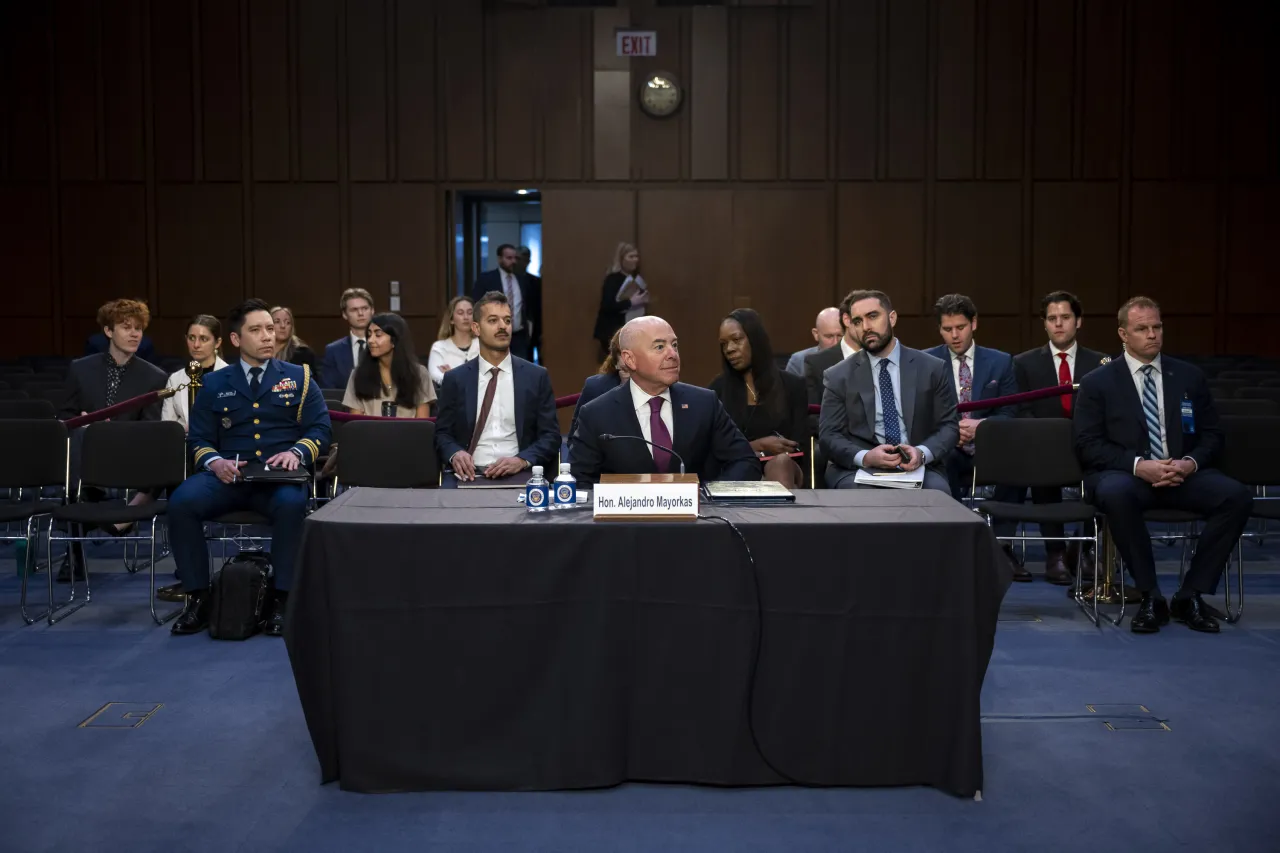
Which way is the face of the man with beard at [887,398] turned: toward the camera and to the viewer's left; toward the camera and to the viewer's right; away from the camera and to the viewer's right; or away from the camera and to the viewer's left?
toward the camera and to the viewer's left

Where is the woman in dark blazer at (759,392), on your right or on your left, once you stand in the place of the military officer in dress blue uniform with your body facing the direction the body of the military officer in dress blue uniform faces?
on your left

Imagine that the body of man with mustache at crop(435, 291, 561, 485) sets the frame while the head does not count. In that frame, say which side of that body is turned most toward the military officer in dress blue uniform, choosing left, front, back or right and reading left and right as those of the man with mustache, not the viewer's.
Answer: right

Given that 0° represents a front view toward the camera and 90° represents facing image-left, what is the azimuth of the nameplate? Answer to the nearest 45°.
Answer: approximately 0°

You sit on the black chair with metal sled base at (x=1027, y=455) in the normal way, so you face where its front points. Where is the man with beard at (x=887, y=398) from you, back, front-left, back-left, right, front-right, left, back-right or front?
front-right

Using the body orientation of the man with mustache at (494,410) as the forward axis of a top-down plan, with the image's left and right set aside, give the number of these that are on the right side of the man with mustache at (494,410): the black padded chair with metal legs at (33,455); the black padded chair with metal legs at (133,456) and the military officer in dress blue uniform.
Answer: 3

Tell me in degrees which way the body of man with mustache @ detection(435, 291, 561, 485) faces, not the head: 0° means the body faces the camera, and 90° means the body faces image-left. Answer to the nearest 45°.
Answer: approximately 0°

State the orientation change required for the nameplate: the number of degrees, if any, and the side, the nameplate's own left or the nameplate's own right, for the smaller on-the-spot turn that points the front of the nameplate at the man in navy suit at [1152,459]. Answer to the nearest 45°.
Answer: approximately 135° to the nameplate's own left
